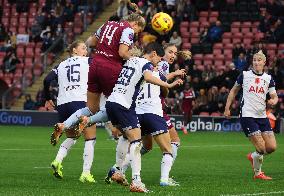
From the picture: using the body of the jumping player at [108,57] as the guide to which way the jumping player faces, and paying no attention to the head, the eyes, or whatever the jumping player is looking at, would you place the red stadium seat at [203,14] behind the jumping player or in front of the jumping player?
in front

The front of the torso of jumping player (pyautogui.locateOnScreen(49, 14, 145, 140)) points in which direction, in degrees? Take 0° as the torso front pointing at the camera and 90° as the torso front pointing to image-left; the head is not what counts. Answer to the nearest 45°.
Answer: approximately 225°

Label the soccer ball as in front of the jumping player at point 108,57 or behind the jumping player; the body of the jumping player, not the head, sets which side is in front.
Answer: in front
